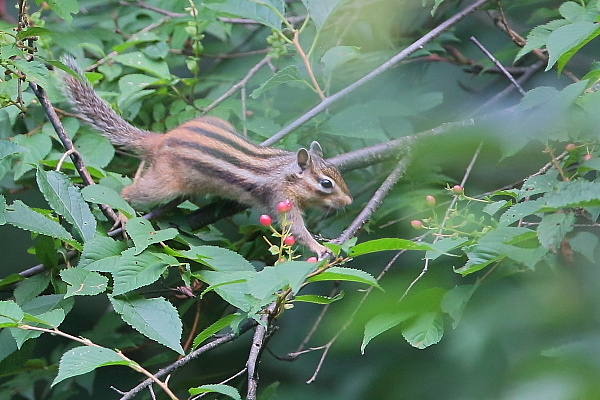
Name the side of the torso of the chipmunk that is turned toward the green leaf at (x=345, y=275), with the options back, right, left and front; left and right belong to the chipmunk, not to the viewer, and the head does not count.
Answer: front

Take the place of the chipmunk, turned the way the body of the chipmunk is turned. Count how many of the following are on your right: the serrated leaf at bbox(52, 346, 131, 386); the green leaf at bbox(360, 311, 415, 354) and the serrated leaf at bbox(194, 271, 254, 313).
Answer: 3

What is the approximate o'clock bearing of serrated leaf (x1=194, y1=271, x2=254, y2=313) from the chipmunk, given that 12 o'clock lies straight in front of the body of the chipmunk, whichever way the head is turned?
The serrated leaf is roughly at 3 o'clock from the chipmunk.

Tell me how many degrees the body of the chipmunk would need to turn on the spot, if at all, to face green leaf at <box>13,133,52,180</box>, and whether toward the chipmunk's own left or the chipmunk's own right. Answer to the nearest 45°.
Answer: approximately 180°

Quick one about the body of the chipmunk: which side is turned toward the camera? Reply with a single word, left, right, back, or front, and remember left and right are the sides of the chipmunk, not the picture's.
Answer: right

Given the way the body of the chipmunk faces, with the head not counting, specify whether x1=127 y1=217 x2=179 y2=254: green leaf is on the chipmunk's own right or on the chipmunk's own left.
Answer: on the chipmunk's own right

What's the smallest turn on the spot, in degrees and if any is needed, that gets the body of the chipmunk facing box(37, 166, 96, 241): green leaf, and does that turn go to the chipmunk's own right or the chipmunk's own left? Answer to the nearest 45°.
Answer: approximately 135° to the chipmunk's own right

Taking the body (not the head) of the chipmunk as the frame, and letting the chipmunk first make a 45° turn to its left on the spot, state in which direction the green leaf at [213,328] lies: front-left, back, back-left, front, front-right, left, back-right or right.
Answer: back-right

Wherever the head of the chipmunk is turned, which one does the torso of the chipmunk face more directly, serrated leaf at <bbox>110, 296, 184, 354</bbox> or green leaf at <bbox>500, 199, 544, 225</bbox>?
the green leaf
